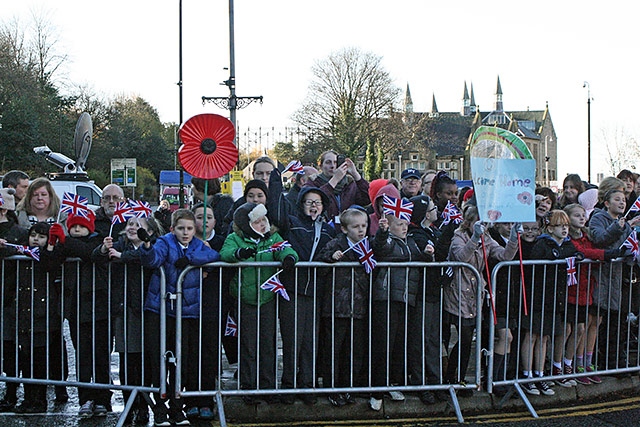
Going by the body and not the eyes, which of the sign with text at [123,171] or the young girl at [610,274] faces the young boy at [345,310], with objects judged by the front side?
the sign with text

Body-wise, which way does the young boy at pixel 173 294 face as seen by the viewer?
toward the camera

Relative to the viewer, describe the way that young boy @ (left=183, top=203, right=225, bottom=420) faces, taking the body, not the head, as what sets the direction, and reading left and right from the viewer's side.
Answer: facing the viewer

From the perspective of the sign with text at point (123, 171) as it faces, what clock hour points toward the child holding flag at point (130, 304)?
The child holding flag is roughly at 12 o'clock from the sign with text.

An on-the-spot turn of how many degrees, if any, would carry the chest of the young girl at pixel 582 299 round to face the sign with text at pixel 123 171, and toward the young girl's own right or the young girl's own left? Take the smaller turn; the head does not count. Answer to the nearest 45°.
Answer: approximately 180°

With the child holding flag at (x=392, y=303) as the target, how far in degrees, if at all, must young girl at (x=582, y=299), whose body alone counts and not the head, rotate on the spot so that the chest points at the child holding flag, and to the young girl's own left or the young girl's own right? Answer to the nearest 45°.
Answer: approximately 90° to the young girl's own right

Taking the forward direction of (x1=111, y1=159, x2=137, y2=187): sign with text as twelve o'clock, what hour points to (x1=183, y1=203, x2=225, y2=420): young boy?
The young boy is roughly at 12 o'clock from the sign with text.

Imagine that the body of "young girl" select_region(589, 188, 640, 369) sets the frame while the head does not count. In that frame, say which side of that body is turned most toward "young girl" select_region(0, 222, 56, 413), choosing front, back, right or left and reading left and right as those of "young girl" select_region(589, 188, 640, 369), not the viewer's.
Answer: right

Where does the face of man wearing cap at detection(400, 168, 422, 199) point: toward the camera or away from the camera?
toward the camera

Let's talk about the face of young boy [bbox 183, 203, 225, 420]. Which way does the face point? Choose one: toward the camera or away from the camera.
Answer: toward the camera

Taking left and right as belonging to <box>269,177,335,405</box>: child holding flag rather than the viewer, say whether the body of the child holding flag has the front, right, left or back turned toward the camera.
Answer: front

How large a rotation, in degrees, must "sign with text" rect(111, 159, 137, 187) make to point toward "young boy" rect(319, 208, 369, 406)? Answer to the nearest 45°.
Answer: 0° — it already faces them

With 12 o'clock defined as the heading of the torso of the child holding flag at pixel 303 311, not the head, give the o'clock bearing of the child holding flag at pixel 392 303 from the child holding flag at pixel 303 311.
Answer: the child holding flag at pixel 392 303 is roughly at 9 o'clock from the child holding flag at pixel 303 311.

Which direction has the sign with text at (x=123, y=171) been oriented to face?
toward the camera

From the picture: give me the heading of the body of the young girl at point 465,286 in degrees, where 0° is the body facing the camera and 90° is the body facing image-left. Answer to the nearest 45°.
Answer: approximately 315°
